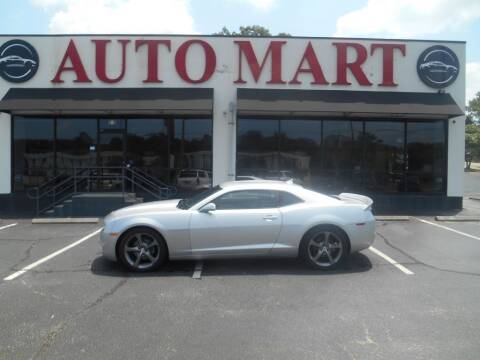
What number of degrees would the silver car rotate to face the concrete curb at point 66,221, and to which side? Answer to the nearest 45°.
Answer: approximately 45° to its right

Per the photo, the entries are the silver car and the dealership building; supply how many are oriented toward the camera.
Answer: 1

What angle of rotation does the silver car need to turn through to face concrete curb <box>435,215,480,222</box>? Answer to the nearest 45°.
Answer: approximately 135° to its right

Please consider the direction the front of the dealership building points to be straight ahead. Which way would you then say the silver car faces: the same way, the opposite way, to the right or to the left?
to the right

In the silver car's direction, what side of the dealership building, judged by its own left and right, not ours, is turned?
front

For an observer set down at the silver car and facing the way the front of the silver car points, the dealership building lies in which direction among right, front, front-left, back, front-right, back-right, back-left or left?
right

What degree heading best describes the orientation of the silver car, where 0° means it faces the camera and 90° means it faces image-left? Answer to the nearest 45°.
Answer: approximately 90°

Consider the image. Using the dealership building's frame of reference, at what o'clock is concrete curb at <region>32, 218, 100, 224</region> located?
The concrete curb is roughly at 2 o'clock from the dealership building.

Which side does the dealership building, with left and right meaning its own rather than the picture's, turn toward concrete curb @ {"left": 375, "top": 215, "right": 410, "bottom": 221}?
left

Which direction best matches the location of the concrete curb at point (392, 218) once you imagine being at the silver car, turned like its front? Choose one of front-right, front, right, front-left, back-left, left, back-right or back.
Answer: back-right

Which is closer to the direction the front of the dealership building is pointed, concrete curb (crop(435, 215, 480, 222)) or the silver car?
the silver car

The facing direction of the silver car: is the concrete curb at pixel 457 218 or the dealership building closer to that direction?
the dealership building
